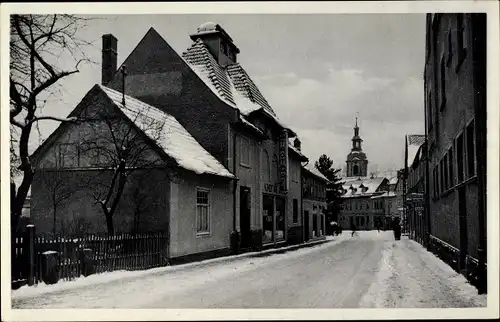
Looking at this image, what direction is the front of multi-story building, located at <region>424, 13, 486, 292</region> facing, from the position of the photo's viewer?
facing to the left of the viewer

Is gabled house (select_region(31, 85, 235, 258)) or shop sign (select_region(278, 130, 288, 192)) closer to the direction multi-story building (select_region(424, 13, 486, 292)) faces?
the gabled house

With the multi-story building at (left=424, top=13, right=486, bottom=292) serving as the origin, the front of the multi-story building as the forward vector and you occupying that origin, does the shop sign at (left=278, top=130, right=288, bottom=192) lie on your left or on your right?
on your right

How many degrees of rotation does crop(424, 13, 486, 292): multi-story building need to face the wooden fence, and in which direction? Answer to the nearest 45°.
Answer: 0° — it already faces it

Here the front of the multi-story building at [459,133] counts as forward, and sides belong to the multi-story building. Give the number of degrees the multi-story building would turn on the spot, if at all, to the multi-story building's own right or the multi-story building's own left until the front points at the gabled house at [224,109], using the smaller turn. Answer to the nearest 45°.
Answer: approximately 45° to the multi-story building's own right

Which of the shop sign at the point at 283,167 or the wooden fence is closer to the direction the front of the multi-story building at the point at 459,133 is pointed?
the wooden fence
